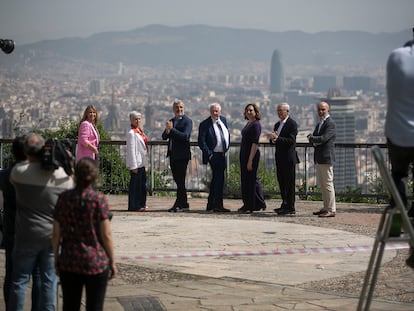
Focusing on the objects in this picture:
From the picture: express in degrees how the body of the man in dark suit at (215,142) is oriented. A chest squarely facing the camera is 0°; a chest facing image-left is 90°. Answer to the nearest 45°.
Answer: approximately 315°

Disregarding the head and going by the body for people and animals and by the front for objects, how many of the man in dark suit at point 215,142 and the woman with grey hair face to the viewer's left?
0

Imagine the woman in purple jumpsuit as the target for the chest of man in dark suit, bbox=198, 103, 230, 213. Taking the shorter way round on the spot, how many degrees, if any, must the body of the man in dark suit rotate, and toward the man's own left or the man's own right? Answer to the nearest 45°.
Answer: approximately 45° to the man's own left

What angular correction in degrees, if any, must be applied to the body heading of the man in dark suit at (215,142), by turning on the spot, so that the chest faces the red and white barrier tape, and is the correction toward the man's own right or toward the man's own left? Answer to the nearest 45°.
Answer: approximately 45° to the man's own right
